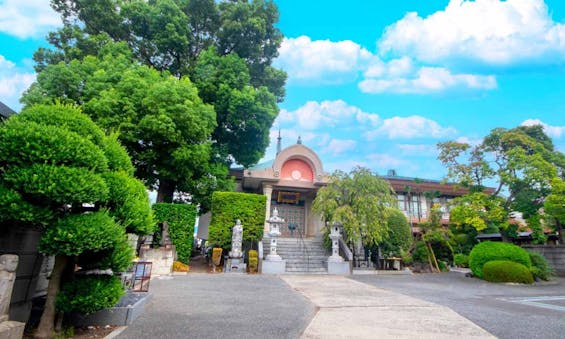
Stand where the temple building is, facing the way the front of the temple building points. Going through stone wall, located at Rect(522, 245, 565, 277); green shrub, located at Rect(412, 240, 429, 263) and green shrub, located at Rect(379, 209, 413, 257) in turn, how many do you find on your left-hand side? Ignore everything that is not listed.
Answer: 3

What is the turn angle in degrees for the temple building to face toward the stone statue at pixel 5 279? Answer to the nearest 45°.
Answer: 0° — it already faces it

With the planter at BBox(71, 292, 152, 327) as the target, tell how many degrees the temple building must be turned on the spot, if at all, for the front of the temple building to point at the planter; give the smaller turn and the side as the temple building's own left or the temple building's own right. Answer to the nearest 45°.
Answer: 0° — it already faces it

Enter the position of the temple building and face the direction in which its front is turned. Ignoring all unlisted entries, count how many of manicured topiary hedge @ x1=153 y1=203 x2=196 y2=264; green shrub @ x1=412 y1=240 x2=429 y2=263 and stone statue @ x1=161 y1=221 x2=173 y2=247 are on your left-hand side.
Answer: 1

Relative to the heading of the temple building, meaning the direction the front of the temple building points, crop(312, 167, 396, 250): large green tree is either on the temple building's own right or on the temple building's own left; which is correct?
on the temple building's own left

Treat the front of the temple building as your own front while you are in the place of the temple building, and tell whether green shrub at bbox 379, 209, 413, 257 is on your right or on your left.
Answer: on your left

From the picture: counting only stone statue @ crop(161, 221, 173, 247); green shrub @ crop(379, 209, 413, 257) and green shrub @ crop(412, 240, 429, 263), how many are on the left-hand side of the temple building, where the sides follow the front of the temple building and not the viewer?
2

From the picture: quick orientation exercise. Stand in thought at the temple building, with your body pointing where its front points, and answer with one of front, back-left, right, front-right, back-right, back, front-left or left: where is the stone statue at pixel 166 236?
front-right

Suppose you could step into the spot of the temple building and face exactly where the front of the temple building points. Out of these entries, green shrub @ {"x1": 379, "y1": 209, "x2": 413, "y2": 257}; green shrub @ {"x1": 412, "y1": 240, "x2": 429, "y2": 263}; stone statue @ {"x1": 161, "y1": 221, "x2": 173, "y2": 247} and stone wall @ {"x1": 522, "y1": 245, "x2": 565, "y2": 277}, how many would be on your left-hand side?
3

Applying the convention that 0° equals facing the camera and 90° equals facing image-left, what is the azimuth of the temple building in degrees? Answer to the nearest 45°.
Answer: approximately 0°

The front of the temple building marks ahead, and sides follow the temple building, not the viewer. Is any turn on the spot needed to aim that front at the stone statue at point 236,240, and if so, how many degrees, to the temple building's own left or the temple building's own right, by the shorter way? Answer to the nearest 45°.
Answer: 0° — it already faces it

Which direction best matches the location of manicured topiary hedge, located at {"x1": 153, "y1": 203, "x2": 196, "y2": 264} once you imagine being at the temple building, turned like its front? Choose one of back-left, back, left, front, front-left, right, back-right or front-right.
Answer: front-right

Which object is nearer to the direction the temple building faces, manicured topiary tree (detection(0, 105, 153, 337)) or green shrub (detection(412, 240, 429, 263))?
the manicured topiary tree

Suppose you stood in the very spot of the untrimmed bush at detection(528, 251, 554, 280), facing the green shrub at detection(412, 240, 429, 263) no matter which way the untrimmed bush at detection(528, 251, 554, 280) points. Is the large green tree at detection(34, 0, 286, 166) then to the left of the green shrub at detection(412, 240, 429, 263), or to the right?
left

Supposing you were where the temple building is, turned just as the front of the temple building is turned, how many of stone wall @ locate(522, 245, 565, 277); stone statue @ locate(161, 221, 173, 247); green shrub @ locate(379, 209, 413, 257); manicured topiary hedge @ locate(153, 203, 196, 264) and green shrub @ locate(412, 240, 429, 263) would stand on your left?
3
